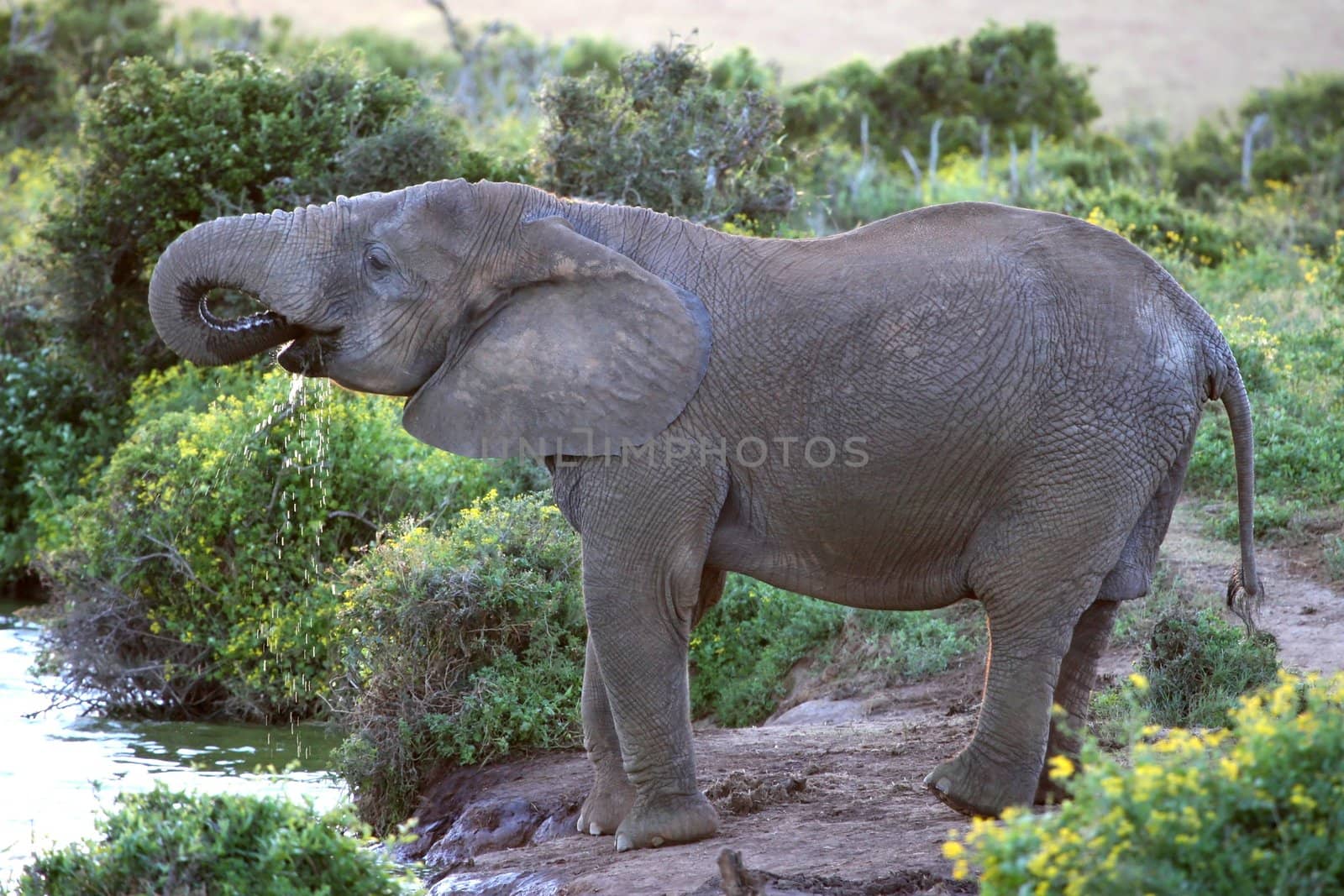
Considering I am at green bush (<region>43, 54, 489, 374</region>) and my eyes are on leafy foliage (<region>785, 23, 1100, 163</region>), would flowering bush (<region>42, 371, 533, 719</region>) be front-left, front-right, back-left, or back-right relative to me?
back-right

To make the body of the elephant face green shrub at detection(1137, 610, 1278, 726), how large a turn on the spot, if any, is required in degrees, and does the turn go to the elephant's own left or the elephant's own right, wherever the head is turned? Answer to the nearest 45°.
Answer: approximately 135° to the elephant's own right

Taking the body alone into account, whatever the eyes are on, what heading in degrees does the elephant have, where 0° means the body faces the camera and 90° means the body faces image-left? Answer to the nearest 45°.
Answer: approximately 90°

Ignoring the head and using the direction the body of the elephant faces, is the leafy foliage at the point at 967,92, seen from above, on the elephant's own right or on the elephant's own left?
on the elephant's own right

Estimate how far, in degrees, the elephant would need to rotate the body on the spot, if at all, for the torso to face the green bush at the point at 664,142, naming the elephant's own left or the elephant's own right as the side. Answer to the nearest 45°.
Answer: approximately 90° to the elephant's own right

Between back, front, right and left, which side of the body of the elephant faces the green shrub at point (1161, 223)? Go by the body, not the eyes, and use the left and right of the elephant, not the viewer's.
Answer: right

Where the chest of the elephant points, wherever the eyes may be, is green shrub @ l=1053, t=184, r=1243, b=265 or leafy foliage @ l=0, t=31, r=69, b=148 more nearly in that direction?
the leafy foliage

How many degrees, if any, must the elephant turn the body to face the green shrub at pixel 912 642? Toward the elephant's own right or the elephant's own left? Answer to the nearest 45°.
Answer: approximately 90° to the elephant's own right

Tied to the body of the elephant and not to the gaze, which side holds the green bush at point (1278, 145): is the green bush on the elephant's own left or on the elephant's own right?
on the elephant's own right

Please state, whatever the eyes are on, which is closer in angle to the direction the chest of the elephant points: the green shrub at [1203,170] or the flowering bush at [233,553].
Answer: the flowering bush
